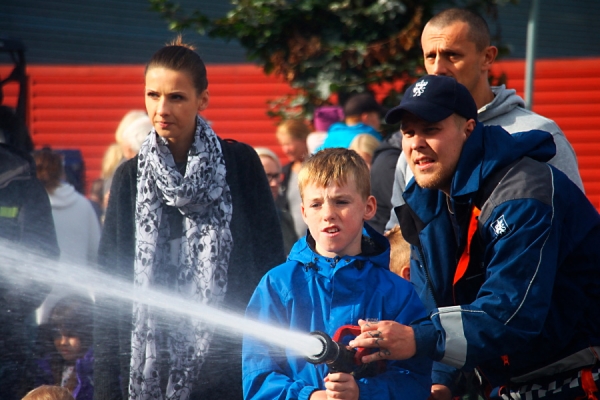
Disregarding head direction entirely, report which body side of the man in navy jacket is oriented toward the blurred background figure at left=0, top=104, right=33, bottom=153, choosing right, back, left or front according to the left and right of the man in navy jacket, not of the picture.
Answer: right

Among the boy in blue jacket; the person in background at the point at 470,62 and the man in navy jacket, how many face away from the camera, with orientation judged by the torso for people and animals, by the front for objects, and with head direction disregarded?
0

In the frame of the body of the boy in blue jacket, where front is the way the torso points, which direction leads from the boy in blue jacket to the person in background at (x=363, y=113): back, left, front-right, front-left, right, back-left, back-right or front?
back

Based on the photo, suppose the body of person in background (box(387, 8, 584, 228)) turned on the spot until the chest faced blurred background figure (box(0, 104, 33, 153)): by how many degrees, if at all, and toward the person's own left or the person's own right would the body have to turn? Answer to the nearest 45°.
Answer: approximately 45° to the person's own right

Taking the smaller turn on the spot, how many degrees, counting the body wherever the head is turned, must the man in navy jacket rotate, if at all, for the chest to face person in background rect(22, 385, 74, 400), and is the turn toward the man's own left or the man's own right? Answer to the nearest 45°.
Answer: approximately 45° to the man's own right

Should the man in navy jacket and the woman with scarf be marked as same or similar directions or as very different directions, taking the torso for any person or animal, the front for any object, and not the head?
same or similar directions

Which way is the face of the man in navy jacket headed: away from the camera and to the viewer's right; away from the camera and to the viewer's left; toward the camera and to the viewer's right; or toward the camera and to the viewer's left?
toward the camera and to the viewer's left

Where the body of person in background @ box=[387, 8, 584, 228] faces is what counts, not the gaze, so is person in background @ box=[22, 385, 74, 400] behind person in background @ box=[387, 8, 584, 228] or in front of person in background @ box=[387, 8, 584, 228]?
in front

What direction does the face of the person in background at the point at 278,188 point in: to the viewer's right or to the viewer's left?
to the viewer's left

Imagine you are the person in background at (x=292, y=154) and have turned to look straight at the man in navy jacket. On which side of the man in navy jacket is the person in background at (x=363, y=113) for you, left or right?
left

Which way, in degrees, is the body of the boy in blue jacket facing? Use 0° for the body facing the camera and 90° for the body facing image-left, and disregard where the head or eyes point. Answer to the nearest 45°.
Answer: approximately 0°

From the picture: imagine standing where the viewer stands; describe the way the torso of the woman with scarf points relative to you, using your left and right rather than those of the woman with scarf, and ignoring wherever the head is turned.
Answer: facing the viewer and to the left of the viewer

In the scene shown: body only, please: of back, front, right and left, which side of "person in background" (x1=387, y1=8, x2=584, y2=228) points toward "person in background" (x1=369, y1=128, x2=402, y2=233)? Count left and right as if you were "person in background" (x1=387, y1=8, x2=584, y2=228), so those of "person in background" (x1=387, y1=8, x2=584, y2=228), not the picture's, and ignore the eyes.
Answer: right

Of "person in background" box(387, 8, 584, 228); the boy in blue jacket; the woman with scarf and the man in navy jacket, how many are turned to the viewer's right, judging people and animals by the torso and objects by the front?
0

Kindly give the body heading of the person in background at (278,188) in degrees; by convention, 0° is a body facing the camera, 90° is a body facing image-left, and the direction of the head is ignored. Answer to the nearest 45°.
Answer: approximately 315°
